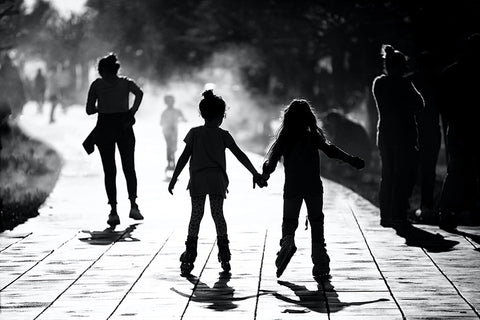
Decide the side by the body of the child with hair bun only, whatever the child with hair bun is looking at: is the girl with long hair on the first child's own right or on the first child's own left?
on the first child's own right

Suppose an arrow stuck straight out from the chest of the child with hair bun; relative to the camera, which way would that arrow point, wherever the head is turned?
away from the camera
